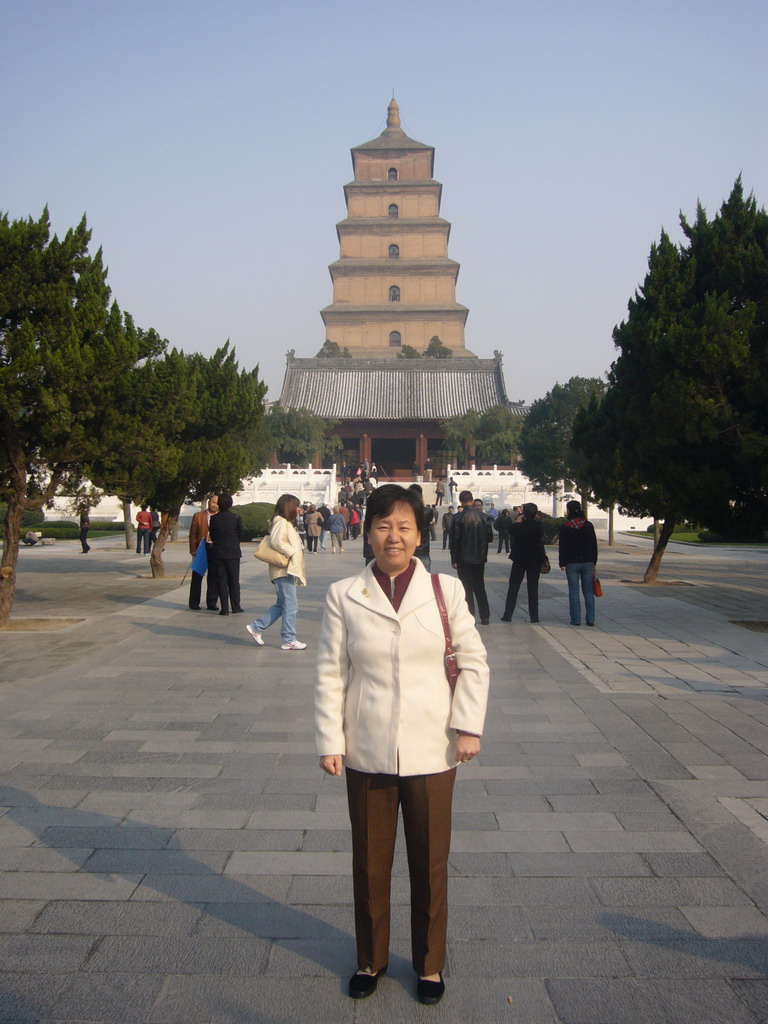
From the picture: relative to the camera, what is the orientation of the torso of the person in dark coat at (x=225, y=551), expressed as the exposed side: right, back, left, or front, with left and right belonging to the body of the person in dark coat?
back

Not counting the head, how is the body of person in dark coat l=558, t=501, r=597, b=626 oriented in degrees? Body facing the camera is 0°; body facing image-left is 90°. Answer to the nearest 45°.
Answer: approximately 180°

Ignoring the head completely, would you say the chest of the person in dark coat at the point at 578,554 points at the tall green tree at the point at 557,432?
yes

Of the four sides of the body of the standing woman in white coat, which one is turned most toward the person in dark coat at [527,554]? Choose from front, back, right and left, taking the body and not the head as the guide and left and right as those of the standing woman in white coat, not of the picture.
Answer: back

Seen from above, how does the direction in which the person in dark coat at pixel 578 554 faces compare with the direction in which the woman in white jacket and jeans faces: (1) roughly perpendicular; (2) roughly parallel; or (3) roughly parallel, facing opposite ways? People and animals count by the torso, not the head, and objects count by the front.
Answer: roughly perpendicular

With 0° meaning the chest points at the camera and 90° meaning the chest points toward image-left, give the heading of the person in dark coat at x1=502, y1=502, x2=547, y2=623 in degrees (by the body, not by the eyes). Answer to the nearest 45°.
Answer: approximately 180°

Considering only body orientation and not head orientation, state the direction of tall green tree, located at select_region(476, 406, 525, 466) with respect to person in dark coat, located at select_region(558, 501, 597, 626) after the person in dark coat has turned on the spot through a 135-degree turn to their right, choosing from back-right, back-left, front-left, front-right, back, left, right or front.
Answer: back-left

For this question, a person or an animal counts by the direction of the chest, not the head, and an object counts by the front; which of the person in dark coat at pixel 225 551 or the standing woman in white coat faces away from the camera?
the person in dark coat

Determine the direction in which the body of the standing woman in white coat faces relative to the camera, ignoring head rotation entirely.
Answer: toward the camera

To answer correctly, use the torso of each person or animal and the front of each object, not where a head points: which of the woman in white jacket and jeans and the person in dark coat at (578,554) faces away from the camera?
the person in dark coat

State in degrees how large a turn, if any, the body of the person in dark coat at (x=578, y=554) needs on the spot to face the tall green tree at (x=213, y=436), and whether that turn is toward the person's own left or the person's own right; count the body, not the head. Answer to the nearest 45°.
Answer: approximately 45° to the person's own left

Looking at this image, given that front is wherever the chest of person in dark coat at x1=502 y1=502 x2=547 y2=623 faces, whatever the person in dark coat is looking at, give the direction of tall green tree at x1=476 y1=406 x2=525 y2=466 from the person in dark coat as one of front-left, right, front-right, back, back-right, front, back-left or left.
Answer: front

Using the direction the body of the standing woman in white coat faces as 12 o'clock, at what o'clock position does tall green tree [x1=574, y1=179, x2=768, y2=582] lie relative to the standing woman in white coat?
The tall green tree is roughly at 7 o'clock from the standing woman in white coat.

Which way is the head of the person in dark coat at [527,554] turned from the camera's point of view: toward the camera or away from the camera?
away from the camera

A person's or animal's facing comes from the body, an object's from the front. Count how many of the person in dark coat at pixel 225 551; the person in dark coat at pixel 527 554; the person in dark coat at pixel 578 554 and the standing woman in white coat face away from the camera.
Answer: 3

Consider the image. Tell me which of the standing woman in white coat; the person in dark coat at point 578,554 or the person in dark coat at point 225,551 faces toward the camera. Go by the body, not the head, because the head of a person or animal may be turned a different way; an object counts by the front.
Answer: the standing woman in white coat
